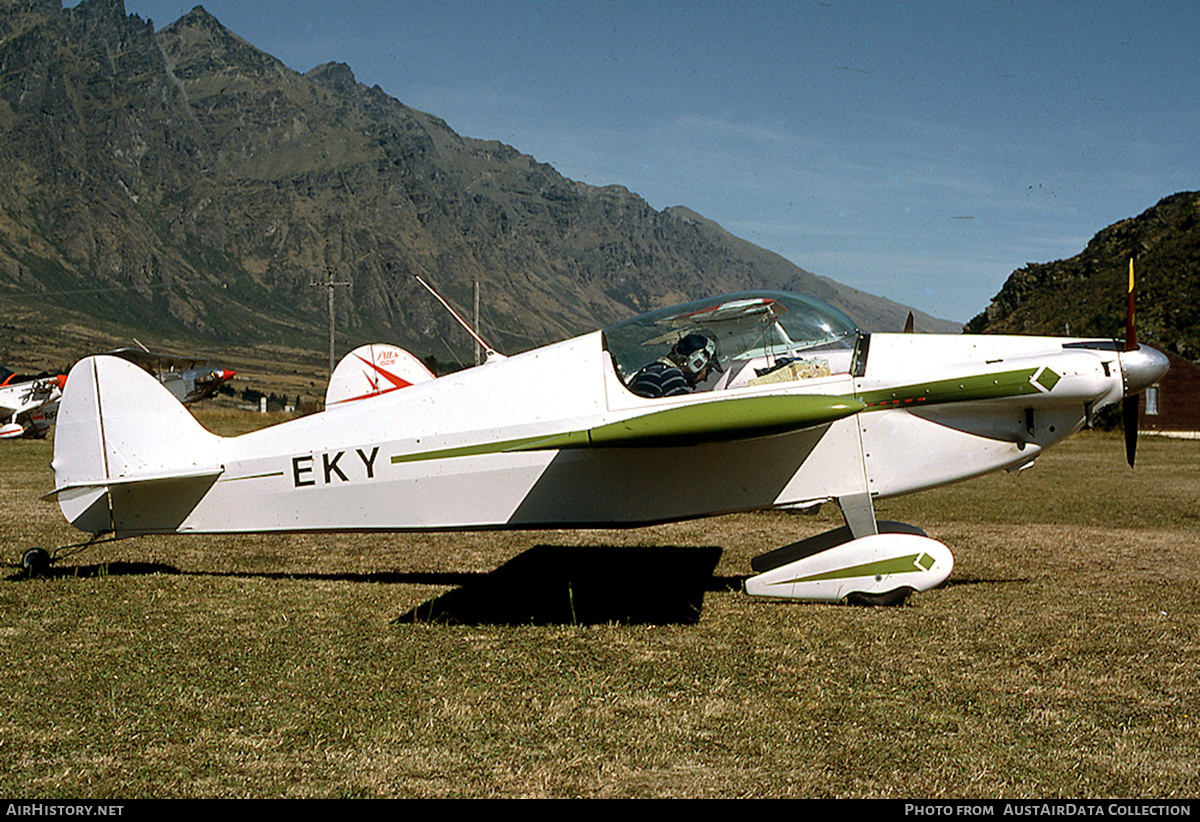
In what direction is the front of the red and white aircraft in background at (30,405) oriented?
to the viewer's right

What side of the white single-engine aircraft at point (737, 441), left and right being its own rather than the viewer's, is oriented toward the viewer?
right
